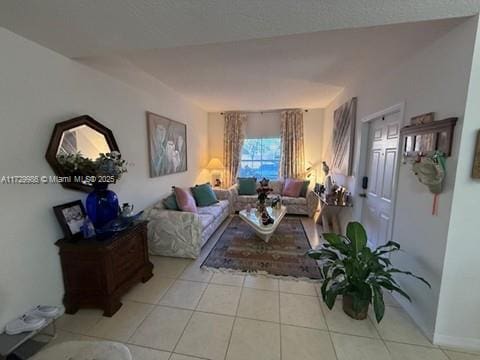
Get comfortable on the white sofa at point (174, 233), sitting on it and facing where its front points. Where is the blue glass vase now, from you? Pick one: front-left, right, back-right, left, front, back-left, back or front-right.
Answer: back-right

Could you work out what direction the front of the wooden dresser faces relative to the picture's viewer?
facing the viewer and to the right of the viewer

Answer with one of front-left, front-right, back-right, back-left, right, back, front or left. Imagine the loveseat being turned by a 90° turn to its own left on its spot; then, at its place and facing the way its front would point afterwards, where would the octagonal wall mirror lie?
back-right

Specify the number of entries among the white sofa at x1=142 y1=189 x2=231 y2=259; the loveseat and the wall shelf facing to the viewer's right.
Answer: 1

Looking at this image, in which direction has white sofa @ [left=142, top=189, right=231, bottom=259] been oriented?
to the viewer's right

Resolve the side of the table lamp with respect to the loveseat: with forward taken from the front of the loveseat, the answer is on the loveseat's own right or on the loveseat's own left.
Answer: on the loveseat's own right

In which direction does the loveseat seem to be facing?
toward the camera

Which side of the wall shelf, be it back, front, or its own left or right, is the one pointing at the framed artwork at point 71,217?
front

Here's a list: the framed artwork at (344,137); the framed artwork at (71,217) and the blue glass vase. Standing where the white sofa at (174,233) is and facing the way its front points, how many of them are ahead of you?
1

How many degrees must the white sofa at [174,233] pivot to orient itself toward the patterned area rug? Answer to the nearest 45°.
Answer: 0° — it already faces it

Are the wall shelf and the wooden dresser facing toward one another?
yes

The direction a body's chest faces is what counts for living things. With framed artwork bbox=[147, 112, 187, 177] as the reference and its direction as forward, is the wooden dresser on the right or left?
on its right

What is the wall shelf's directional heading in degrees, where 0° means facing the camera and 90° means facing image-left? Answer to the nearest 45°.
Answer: approximately 45°

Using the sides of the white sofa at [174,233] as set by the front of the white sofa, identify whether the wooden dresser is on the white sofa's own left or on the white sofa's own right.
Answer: on the white sofa's own right

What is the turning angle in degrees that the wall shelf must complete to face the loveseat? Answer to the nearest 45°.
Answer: approximately 90° to its right
